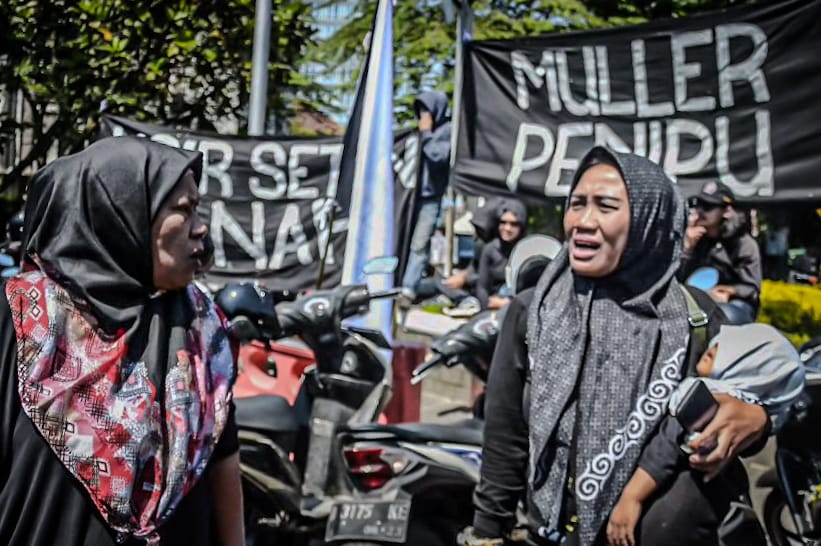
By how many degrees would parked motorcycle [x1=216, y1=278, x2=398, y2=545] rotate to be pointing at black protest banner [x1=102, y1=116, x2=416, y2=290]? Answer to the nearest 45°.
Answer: approximately 45° to its left

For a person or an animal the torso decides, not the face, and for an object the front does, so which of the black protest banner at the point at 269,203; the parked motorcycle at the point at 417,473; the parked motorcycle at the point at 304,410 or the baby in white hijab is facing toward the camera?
the black protest banner

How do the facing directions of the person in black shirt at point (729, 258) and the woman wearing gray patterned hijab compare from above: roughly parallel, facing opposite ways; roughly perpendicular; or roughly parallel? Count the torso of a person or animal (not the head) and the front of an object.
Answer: roughly parallel

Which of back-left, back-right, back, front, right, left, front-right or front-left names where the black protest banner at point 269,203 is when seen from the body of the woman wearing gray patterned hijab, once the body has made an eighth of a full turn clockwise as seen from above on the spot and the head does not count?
front-right

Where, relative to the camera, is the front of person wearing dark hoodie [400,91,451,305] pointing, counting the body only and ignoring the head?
to the viewer's left

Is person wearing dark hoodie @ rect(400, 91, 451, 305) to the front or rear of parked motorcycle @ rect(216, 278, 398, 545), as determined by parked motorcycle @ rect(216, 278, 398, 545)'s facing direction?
to the front

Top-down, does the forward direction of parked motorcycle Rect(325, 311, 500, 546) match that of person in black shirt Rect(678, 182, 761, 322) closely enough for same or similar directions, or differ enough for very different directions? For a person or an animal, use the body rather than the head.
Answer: very different directions

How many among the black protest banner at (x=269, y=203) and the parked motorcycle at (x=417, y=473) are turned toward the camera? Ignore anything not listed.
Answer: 1

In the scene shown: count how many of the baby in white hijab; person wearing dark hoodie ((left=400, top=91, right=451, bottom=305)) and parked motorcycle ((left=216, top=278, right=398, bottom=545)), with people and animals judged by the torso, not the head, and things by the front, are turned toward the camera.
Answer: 0

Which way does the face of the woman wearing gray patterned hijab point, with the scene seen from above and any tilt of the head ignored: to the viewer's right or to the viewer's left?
to the viewer's left

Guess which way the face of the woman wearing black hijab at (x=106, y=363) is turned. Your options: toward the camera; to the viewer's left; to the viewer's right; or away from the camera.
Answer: to the viewer's right

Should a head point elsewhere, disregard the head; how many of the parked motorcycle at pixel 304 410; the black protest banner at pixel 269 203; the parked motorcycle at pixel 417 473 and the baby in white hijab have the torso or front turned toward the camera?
1

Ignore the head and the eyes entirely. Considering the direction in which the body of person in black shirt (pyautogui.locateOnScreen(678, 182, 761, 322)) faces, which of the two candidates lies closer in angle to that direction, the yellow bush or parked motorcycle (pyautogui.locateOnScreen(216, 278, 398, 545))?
the parked motorcycle

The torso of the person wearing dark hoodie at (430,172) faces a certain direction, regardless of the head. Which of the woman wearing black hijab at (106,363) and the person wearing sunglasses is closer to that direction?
the woman wearing black hijab
